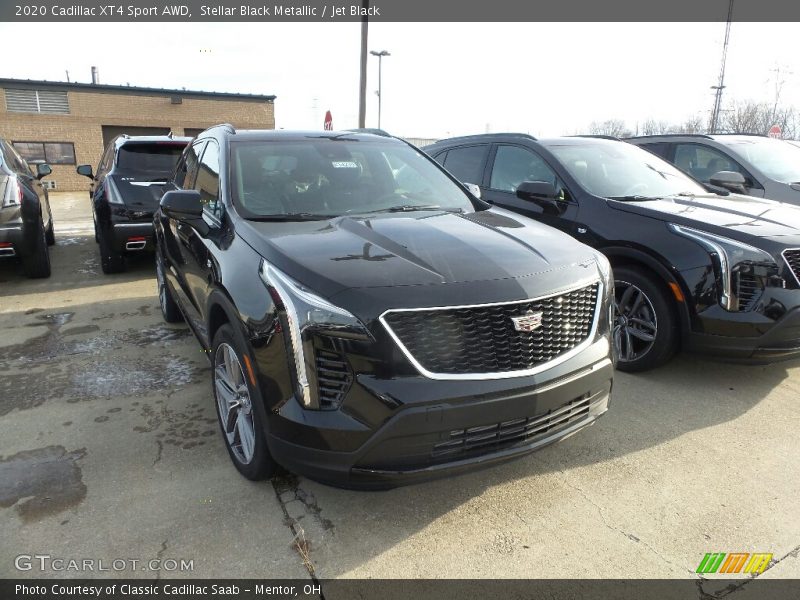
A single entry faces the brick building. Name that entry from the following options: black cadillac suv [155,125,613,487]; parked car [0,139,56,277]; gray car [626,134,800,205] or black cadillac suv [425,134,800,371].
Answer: the parked car

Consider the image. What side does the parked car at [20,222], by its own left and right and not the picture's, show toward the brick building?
front

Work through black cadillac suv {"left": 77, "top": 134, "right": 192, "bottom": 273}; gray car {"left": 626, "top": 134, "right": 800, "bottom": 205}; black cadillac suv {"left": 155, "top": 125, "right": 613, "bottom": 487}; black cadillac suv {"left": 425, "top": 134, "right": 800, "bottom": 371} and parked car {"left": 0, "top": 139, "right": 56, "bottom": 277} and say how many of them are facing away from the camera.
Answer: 2

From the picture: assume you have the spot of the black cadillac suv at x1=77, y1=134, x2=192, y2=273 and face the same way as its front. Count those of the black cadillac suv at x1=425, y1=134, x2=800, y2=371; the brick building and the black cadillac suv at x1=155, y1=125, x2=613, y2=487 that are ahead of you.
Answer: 1

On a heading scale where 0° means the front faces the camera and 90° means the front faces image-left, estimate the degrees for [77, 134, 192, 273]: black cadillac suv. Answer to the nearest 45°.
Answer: approximately 180°

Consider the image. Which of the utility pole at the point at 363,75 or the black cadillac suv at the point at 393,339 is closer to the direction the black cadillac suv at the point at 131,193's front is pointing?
the utility pole

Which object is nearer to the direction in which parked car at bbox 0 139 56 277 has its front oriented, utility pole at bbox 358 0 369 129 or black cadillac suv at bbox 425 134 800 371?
the utility pole

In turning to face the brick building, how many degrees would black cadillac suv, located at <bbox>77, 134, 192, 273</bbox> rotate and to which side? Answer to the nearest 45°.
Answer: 0° — it already faces it

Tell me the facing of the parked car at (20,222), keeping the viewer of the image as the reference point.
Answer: facing away from the viewer

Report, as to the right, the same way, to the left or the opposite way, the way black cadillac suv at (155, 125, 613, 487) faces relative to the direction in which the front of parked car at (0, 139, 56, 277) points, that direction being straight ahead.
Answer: the opposite way

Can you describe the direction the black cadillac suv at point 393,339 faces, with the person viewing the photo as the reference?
facing the viewer and to the right of the viewer

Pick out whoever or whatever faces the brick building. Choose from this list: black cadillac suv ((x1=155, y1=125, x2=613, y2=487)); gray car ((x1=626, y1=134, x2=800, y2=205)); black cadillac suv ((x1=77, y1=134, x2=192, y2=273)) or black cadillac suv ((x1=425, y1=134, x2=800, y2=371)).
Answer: black cadillac suv ((x1=77, y1=134, x2=192, y2=273))

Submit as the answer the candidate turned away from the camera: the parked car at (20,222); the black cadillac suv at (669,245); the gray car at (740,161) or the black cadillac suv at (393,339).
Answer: the parked car

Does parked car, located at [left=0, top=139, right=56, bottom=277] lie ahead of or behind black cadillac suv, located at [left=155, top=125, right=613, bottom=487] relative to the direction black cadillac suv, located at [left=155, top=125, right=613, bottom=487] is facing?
behind
